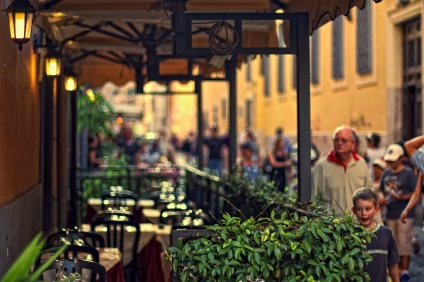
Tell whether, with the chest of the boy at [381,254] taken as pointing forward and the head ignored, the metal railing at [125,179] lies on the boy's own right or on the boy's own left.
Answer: on the boy's own right

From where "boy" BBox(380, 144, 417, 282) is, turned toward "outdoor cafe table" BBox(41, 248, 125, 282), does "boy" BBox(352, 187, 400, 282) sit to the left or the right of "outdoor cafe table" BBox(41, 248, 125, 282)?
left

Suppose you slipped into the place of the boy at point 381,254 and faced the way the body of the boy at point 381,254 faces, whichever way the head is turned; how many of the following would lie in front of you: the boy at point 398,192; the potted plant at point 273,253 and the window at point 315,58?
1

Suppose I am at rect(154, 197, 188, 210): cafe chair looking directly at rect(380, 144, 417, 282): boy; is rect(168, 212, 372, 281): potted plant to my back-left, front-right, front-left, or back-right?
front-right

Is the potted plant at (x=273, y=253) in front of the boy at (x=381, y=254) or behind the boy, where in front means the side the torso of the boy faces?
in front

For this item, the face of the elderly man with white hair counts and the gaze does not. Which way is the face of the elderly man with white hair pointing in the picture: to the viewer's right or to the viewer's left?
to the viewer's left

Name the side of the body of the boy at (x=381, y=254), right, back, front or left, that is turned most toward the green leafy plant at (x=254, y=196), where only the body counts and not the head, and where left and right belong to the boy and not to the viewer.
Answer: right

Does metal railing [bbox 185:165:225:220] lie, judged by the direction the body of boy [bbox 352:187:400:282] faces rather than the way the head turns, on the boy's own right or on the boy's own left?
on the boy's own right

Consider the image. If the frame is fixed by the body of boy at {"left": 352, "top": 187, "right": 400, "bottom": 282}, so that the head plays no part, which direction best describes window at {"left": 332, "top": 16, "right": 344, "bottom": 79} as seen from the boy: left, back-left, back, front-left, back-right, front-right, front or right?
back-right

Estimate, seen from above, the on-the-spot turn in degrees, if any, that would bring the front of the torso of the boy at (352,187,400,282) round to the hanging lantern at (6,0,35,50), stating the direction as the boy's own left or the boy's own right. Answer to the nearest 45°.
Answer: approximately 45° to the boy's own right

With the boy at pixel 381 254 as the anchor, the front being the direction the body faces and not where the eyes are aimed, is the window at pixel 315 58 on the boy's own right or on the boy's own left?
on the boy's own right
